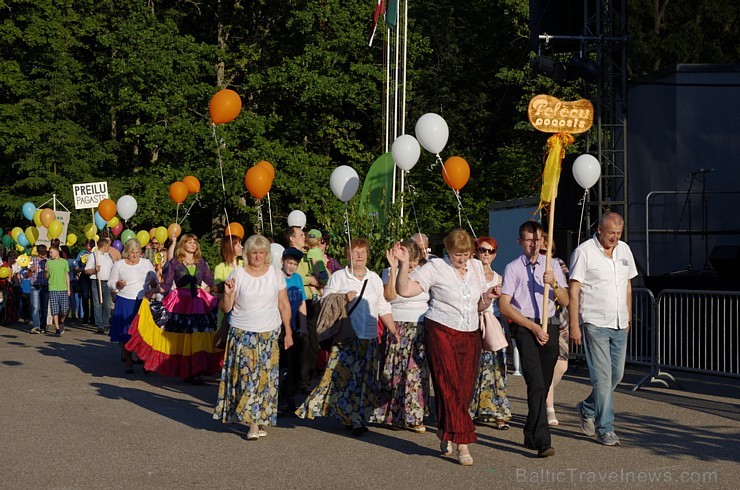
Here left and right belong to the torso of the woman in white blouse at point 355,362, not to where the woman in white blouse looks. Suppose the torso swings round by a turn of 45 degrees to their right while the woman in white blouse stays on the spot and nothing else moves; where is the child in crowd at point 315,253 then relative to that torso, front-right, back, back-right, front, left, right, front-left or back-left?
back-right

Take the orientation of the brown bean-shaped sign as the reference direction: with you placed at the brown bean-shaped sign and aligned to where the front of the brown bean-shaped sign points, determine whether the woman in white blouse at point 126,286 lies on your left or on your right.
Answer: on your right

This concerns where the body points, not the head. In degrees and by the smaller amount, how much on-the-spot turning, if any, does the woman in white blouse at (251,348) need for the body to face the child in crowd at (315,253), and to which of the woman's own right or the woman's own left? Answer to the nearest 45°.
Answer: approximately 180°

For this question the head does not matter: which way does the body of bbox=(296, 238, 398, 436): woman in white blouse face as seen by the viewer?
toward the camera

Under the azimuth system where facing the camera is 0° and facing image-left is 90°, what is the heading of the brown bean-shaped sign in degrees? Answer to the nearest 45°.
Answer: approximately 0°

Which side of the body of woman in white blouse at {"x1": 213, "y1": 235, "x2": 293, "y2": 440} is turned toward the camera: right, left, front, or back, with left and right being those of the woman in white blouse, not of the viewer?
front

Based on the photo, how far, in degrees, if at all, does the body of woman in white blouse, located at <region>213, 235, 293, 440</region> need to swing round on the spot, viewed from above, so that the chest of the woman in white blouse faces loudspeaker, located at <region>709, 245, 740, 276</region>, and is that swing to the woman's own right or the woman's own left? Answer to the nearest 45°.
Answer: approximately 135° to the woman's own left

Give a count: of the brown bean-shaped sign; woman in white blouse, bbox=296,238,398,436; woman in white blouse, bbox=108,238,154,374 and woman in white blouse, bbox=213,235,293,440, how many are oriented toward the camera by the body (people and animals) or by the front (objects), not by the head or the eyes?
4

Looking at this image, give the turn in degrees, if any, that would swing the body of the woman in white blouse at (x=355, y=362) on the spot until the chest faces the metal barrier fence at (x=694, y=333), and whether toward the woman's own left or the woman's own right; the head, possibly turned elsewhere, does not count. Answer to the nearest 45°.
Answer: approximately 135° to the woman's own left
